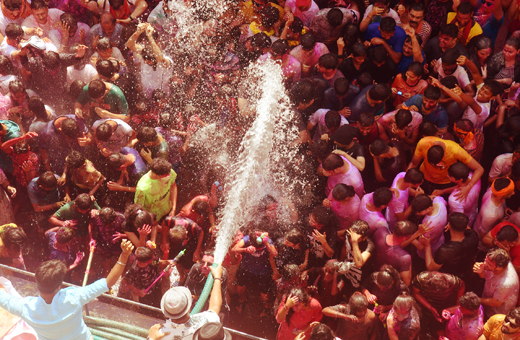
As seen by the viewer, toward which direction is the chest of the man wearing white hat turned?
away from the camera

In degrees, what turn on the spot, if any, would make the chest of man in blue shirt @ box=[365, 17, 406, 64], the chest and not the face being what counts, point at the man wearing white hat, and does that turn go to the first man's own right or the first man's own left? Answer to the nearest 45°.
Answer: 0° — they already face them
